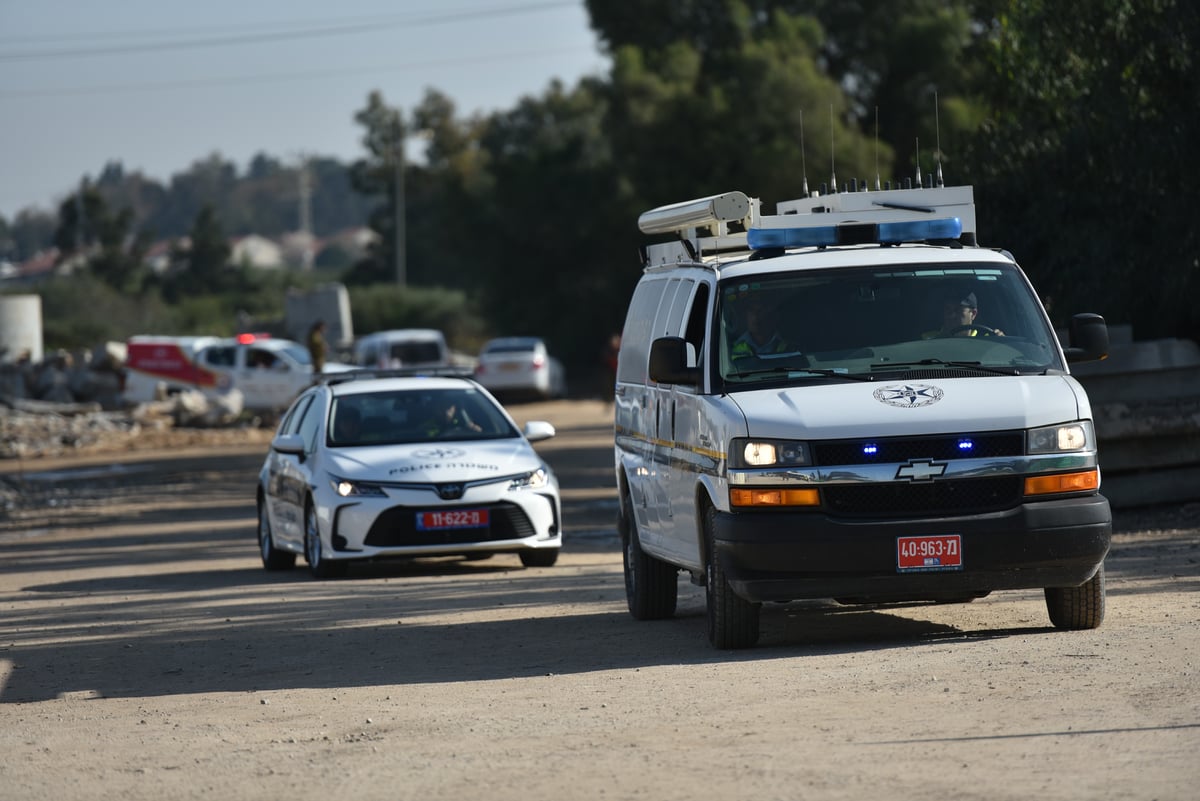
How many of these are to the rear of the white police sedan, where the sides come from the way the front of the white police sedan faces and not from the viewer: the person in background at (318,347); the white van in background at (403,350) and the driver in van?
2

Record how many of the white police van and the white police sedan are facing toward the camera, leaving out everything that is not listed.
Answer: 2

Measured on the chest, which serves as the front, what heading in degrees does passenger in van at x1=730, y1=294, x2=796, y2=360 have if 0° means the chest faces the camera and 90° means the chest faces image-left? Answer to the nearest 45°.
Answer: approximately 0°

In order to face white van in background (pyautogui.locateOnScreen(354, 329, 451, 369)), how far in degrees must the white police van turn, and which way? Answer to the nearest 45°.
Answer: approximately 180°

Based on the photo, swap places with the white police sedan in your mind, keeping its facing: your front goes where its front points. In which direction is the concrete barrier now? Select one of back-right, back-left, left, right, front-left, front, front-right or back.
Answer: left

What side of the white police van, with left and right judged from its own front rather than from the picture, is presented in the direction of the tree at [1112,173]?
back

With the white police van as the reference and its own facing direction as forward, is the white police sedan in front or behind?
behind

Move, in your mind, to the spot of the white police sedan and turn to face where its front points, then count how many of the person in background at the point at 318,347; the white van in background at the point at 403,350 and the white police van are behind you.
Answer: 2

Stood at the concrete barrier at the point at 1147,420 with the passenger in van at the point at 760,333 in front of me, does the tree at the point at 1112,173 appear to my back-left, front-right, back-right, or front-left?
back-right

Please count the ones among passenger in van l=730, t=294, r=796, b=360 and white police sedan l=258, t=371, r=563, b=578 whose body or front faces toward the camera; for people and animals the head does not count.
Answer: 2

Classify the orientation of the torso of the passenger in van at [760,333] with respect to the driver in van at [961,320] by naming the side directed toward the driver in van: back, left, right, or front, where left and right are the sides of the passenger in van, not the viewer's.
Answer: left
